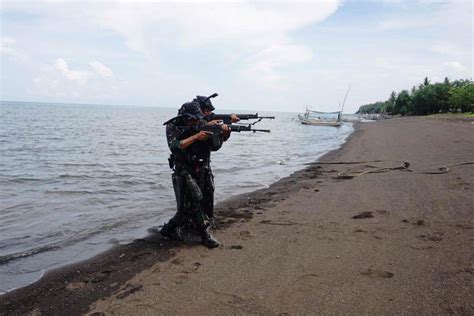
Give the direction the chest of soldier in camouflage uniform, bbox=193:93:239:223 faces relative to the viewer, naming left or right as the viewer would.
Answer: facing to the right of the viewer
